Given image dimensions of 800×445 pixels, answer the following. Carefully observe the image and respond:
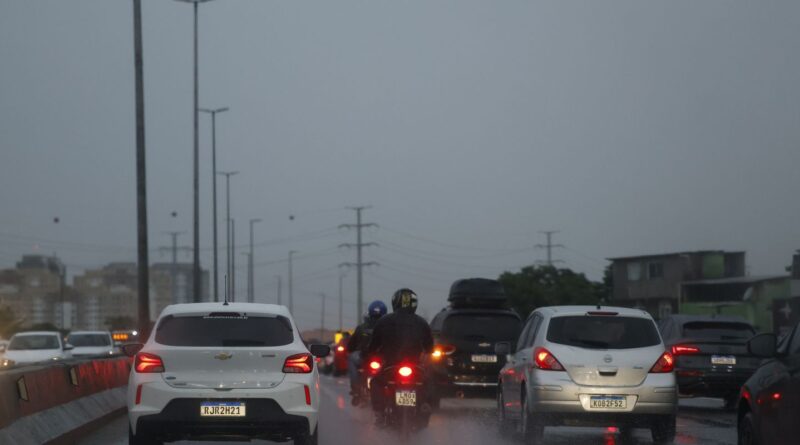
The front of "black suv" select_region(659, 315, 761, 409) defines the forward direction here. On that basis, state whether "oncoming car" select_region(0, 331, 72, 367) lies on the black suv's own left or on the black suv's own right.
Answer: on the black suv's own left

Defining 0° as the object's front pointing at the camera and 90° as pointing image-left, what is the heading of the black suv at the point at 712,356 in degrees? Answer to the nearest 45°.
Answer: approximately 180°

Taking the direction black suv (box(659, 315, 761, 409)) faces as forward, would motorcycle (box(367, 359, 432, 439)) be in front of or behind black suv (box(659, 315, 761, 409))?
behind

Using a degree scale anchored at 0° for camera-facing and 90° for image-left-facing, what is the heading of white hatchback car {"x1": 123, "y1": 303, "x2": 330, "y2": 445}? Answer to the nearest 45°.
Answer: approximately 180°

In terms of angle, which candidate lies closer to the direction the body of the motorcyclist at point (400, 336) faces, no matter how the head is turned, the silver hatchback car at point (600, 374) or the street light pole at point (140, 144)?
the street light pole

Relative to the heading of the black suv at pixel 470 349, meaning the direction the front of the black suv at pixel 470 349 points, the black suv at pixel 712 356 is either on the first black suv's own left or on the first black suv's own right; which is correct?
on the first black suv's own right

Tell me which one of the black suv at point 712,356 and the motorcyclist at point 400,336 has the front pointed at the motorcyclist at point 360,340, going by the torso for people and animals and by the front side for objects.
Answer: the motorcyclist at point 400,336

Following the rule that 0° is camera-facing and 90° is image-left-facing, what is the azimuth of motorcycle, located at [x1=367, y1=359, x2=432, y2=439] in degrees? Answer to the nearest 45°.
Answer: approximately 180°

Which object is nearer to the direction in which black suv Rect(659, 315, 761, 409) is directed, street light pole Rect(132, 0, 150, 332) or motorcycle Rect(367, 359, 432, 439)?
the street light pole

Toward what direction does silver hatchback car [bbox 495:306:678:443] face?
away from the camera
